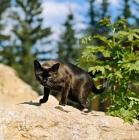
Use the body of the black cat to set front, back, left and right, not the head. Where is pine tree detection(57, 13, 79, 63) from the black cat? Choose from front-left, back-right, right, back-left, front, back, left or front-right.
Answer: back-right

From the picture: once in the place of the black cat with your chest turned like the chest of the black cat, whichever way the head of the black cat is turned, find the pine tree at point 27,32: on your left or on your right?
on your right

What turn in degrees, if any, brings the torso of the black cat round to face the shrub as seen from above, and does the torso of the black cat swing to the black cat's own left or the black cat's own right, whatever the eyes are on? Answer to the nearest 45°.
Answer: approximately 135° to the black cat's own left

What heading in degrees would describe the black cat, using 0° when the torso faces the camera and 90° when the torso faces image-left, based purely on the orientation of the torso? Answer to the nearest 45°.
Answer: approximately 45°
